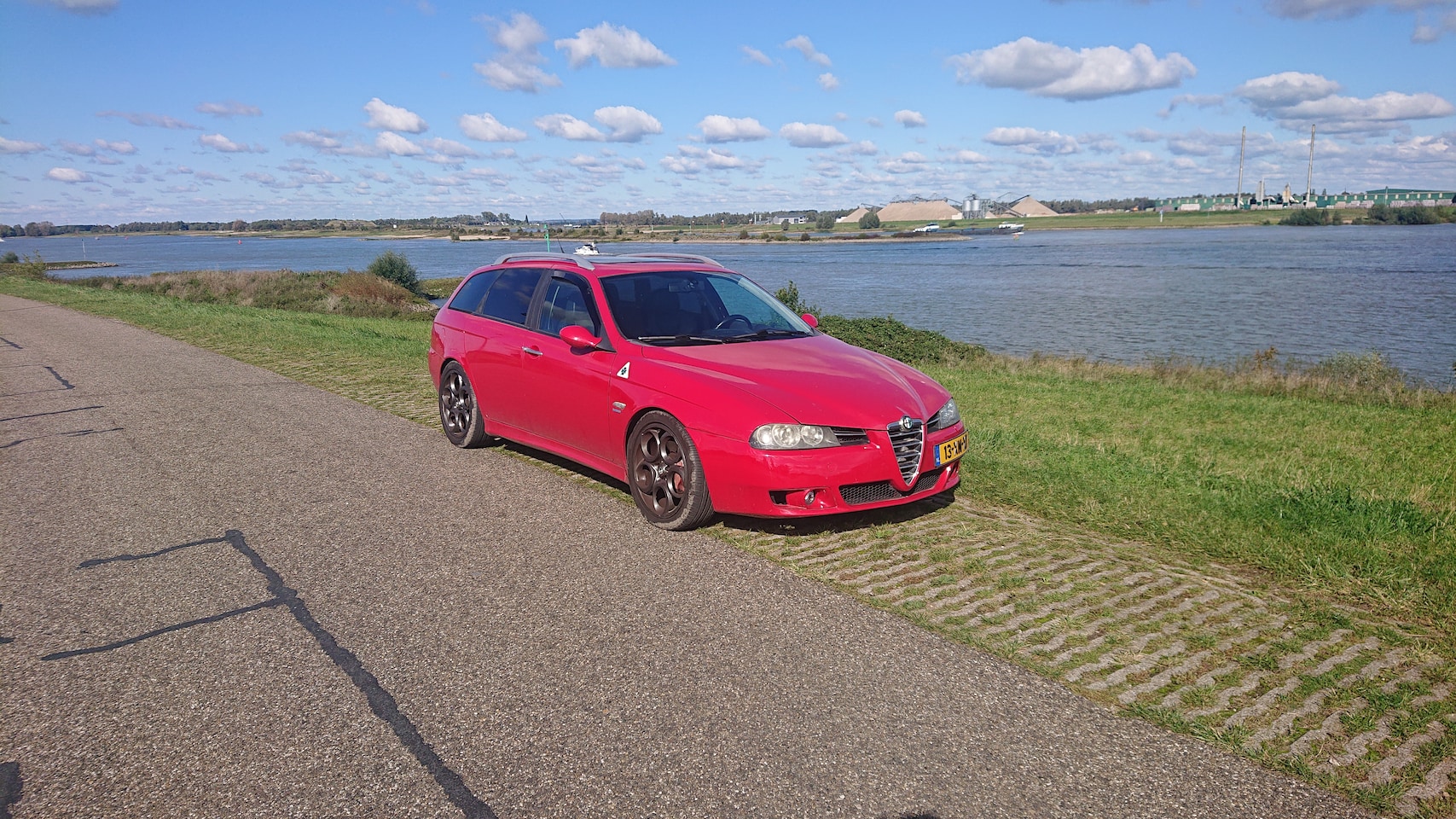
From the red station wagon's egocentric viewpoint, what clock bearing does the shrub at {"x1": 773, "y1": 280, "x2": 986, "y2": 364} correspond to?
The shrub is roughly at 8 o'clock from the red station wagon.

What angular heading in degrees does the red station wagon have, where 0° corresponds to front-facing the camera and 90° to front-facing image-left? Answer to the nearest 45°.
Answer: approximately 315°
